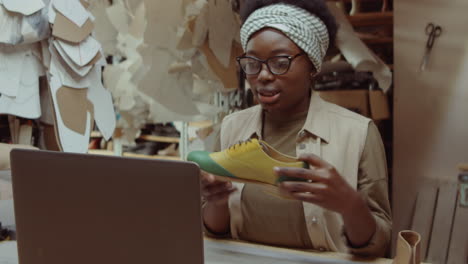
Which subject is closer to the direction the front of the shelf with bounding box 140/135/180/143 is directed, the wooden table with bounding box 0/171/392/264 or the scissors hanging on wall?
the wooden table

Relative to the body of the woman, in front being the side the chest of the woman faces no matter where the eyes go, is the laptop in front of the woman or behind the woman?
in front

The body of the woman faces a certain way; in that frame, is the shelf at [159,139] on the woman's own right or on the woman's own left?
on the woman's own right

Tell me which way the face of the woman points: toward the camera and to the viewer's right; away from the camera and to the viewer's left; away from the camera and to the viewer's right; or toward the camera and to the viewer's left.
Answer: toward the camera and to the viewer's left

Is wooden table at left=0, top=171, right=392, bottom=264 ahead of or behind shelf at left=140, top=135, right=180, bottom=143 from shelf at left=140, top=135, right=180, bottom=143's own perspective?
ahead

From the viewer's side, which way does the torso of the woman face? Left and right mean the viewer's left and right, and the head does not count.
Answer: facing the viewer and to the left of the viewer

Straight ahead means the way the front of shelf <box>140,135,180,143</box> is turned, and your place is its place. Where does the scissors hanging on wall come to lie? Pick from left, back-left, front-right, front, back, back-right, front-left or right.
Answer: front-left

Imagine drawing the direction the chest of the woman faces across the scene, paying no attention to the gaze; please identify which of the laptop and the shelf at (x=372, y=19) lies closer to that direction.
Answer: the laptop

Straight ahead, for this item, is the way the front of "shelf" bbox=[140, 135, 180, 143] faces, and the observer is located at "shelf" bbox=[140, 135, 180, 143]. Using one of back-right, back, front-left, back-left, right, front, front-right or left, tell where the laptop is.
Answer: front

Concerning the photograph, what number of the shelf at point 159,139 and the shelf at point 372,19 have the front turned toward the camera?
2

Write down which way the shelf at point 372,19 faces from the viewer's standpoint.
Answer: facing the viewer

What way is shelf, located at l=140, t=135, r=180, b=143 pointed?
toward the camera
